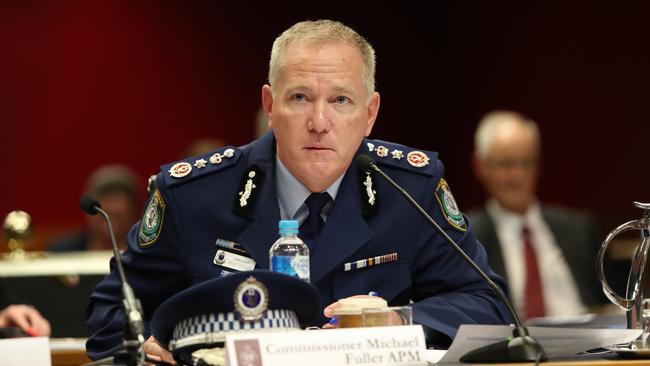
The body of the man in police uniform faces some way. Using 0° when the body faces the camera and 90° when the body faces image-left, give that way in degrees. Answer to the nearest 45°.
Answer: approximately 0°

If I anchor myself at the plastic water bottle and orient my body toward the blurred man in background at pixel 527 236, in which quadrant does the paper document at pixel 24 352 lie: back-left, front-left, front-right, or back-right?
back-left

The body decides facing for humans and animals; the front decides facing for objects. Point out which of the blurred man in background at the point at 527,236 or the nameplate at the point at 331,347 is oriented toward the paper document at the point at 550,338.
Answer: the blurred man in background

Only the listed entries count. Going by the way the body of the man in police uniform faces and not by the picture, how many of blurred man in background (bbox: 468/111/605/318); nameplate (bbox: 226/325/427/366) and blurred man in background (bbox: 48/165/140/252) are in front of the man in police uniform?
1

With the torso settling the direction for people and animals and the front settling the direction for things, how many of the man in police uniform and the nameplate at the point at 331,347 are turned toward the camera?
2

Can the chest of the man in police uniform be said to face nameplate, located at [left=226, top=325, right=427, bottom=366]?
yes

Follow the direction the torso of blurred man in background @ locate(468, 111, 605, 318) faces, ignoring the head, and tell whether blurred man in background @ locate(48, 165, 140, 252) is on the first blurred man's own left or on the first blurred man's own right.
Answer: on the first blurred man's own right
